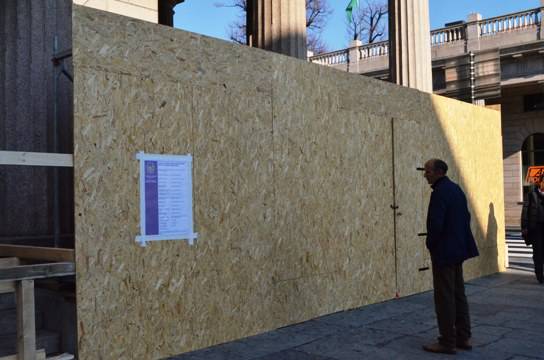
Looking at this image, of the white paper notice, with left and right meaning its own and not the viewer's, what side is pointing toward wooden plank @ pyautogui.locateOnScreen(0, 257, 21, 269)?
right

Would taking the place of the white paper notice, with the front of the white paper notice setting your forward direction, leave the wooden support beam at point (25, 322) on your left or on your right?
on your right

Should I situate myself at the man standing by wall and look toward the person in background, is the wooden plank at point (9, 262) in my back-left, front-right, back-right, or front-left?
back-left

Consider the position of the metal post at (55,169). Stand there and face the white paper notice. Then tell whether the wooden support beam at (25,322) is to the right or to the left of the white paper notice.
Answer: right

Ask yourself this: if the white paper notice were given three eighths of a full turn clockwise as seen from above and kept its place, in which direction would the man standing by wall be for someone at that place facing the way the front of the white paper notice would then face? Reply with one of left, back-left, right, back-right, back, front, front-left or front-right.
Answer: back-right

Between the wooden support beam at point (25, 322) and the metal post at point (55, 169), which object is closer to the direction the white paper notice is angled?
the wooden support beam

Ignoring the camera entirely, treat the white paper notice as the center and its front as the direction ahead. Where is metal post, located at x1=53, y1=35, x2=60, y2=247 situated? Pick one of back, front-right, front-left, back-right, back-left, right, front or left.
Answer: back-right

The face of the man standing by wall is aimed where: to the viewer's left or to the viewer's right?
to the viewer's left

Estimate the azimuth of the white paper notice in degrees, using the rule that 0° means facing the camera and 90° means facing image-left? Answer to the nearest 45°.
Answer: approximately 0°

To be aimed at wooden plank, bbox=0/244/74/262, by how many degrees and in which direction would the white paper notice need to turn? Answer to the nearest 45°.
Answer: approximately 90° to its right

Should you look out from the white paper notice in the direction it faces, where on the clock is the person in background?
The person in background is roughly at 8 o'clock from the white paper notice.
